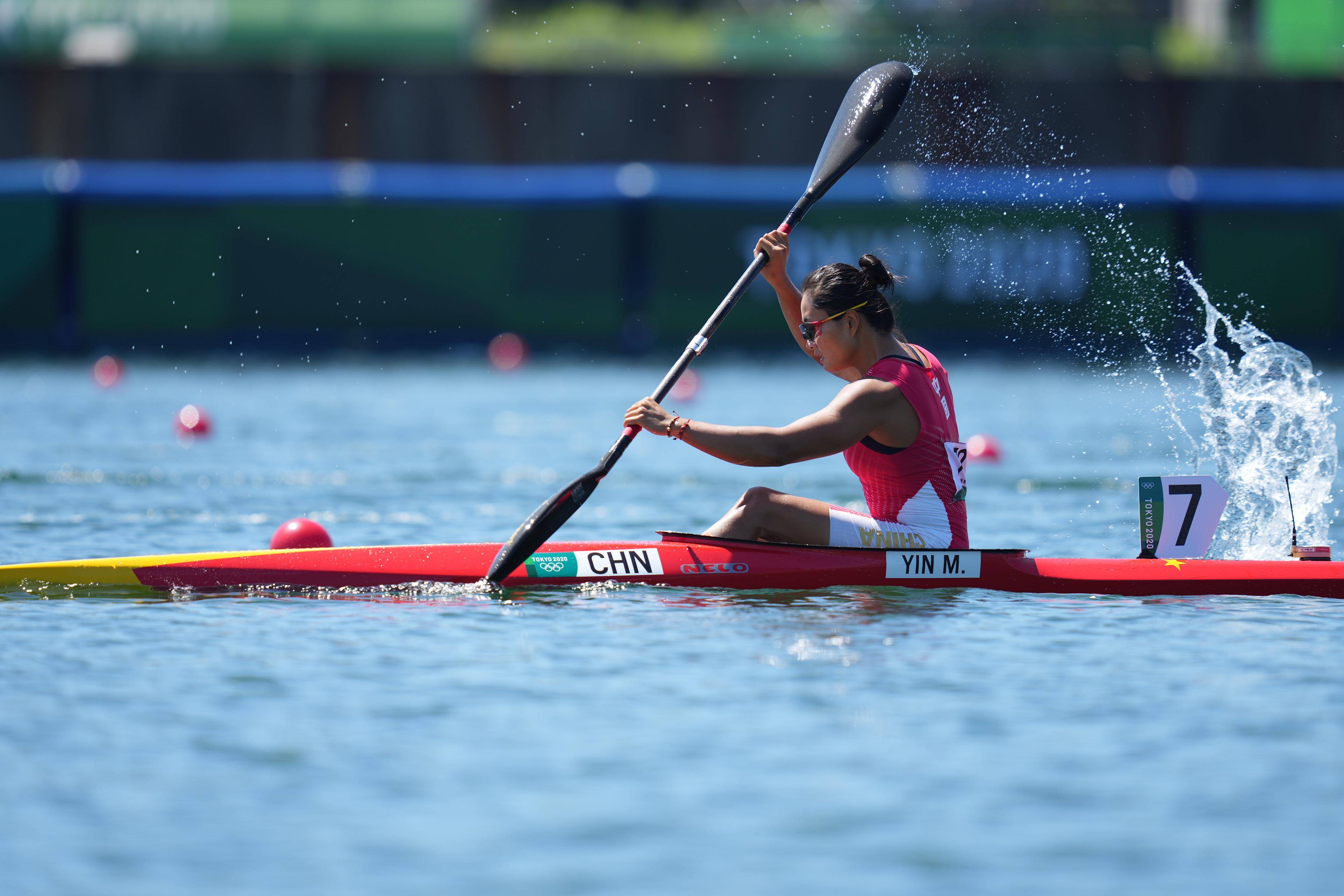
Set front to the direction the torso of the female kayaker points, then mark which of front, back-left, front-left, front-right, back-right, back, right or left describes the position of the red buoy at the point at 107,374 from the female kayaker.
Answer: front-right

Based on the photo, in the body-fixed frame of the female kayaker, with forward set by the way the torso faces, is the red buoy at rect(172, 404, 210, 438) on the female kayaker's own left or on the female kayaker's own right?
on the female kayaker's own right

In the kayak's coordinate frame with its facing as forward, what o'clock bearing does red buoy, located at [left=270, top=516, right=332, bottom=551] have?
The red buoy is roughly at 1 o'clock from the kayak.

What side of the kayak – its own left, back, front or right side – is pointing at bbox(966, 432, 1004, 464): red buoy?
right

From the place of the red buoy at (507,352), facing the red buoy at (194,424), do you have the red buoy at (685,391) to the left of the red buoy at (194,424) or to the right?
left

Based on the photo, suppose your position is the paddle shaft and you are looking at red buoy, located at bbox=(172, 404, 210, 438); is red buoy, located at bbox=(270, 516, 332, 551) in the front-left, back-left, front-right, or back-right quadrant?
front-left

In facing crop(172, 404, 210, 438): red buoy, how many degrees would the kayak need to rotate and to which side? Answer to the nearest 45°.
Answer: approximately 45° to its right

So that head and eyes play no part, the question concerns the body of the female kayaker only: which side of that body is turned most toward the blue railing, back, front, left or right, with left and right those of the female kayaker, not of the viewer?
right

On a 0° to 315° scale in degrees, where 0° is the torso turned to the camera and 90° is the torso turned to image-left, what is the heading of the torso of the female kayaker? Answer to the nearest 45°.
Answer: approximately 90°

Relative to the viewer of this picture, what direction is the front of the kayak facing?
facing to the left of the viewer

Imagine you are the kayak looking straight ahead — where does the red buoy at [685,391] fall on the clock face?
The red buoy is roughly at 3 o'clock from the kayak.

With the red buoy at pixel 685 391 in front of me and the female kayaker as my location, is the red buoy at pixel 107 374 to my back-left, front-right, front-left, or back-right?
front-left

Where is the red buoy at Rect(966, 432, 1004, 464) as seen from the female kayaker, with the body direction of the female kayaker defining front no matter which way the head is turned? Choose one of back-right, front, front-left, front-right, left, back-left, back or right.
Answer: right
